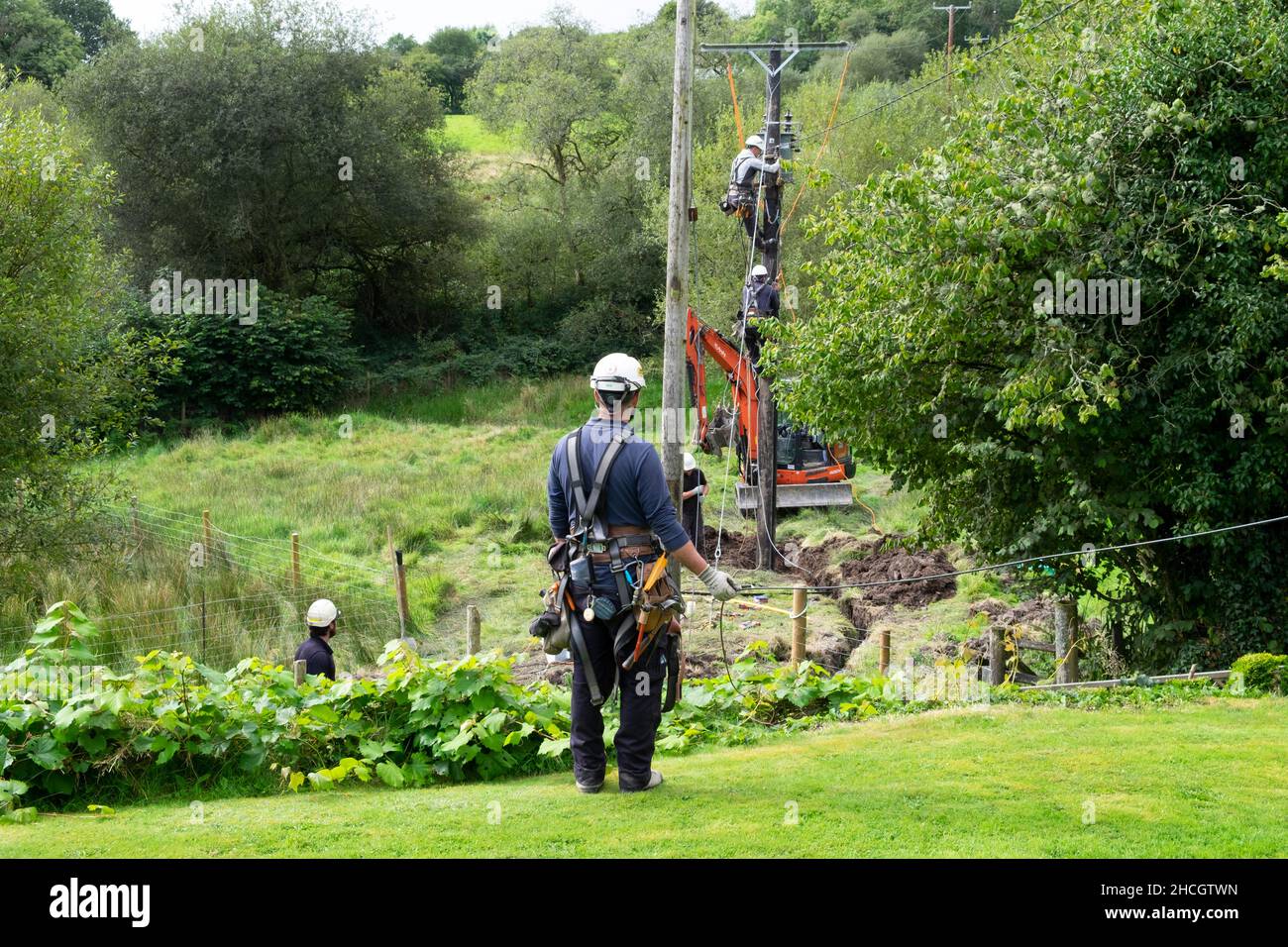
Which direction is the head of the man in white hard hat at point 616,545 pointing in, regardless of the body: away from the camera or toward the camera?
away from the camera

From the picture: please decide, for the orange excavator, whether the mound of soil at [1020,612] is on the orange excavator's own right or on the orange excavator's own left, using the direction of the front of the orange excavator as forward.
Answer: on the orange excavator's own left

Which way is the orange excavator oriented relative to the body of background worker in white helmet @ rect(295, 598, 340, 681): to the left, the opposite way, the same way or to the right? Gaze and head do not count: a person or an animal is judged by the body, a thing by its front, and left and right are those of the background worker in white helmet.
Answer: the opposite way

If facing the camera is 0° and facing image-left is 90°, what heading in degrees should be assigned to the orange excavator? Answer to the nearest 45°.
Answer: approximately 45°

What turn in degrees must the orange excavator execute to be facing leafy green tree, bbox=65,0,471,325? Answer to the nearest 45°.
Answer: approximately 90° to its right

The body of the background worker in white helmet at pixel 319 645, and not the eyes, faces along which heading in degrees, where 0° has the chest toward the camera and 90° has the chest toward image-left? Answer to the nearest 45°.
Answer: approximately 225°

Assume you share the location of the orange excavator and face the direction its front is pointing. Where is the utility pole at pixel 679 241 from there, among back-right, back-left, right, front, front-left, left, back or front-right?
front-left
